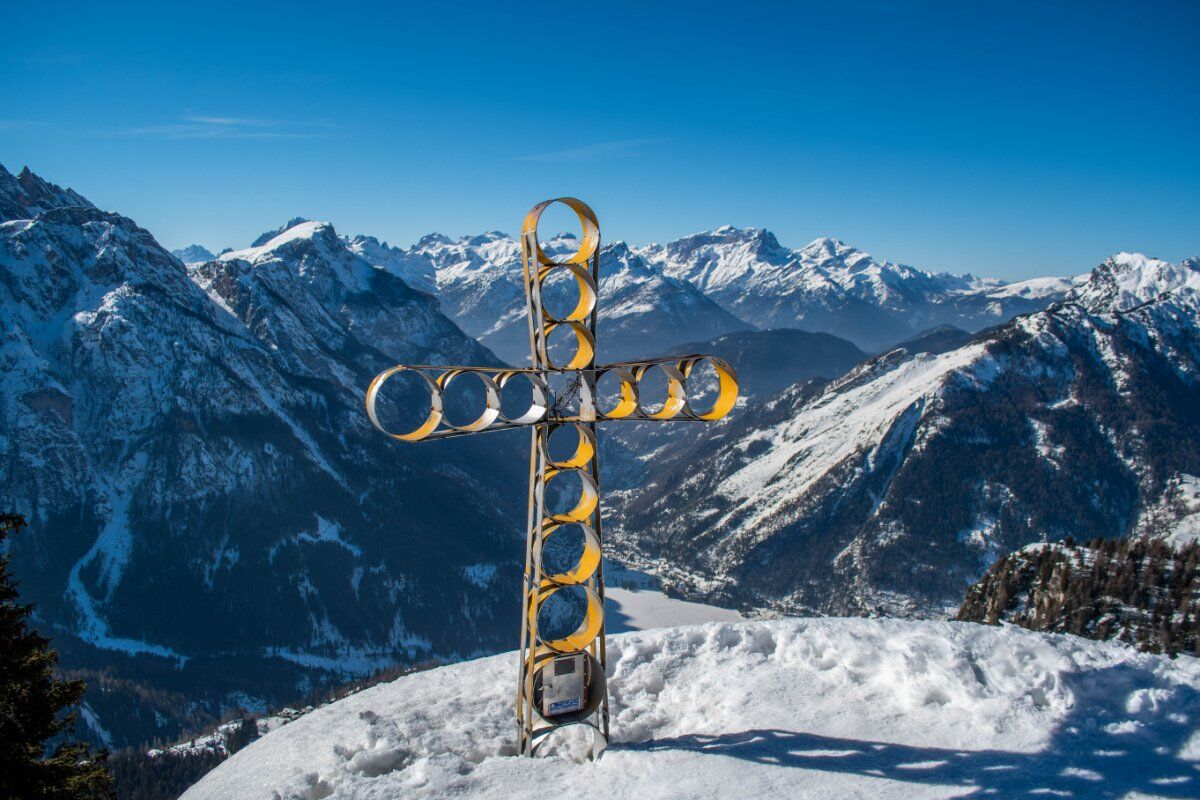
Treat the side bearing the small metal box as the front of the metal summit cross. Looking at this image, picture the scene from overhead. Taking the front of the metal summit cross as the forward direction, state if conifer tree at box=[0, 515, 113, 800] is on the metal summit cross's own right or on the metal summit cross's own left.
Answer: on the metal summit cross's own right

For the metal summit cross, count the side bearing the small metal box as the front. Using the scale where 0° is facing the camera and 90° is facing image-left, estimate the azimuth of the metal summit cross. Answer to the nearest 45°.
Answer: approximately 0°
